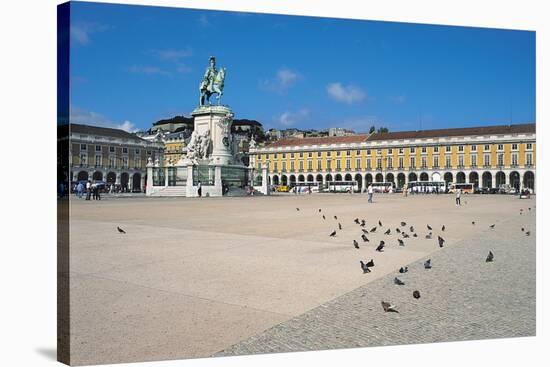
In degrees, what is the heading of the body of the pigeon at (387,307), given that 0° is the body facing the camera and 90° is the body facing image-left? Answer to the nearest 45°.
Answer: approximately 90°
